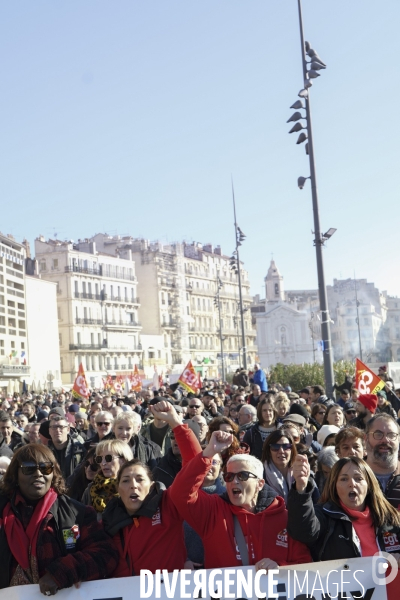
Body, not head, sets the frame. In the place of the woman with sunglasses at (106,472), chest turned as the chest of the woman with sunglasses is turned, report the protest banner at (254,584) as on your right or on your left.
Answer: on your left

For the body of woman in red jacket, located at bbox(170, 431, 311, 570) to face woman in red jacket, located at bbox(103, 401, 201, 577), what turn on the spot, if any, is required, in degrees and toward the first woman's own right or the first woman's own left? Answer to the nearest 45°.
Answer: approximately 90° to the first woman's own right

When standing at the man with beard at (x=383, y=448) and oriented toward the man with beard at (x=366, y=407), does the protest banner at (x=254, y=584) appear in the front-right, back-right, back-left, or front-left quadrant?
back-left

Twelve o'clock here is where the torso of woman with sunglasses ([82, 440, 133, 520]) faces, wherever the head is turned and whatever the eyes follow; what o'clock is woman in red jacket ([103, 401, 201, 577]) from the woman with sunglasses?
The woman in red jacket is roughly at 10 o'clock from the woman with sunglasses.

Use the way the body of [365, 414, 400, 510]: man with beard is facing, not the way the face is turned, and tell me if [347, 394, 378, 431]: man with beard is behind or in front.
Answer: behind

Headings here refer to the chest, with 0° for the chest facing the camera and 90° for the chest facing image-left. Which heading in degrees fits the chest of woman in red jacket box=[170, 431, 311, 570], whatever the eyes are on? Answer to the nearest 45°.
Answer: approximately 0°

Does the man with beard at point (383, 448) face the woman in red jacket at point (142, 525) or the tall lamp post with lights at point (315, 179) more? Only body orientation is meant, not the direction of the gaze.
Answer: the woman in red jacket

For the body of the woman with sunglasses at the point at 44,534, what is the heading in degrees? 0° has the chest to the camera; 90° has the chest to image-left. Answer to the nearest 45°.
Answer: approximately 0°

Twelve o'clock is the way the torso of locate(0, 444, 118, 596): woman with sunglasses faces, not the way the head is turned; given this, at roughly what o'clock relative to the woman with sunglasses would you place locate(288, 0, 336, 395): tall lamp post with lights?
The tall lamp post with lights is roughly at 7 o'clock from the woman with sunglasses.
